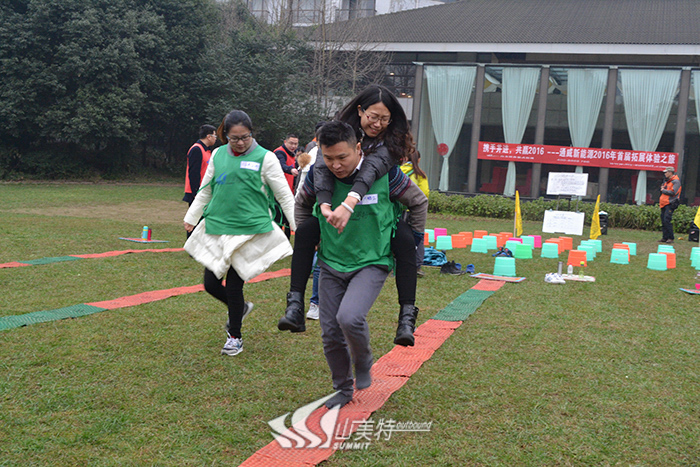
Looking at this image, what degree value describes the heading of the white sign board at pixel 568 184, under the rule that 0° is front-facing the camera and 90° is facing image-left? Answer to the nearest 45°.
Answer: approximately 0°

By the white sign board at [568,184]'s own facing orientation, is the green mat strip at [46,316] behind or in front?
in front

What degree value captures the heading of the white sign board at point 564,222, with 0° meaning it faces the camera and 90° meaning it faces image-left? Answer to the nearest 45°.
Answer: approximately 0°

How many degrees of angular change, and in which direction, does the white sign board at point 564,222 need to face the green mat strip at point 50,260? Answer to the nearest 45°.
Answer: approximately 45° to its right
